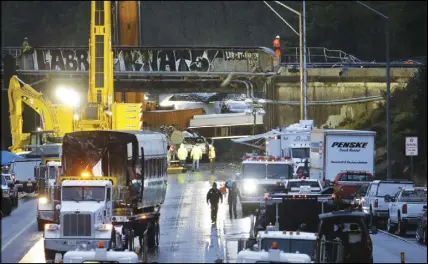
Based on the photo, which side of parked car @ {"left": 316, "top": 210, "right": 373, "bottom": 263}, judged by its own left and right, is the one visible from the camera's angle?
back

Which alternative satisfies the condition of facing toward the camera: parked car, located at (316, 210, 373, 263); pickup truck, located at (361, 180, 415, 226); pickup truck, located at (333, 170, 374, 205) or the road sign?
the road sign

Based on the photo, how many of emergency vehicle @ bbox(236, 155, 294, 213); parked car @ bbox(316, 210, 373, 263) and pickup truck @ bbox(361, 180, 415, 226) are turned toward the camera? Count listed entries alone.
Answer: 1

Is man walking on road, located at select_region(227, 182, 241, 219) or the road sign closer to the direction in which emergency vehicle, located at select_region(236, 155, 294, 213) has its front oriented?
the man walking on road

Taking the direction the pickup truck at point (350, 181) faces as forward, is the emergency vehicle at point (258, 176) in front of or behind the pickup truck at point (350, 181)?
behind

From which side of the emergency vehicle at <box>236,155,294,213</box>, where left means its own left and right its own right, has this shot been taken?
front

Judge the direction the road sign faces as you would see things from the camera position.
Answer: facing the viewer

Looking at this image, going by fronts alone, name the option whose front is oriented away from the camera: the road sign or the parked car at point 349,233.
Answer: the parked car

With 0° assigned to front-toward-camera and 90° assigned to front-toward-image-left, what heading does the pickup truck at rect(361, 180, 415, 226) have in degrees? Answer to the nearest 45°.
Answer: approximately 225°
